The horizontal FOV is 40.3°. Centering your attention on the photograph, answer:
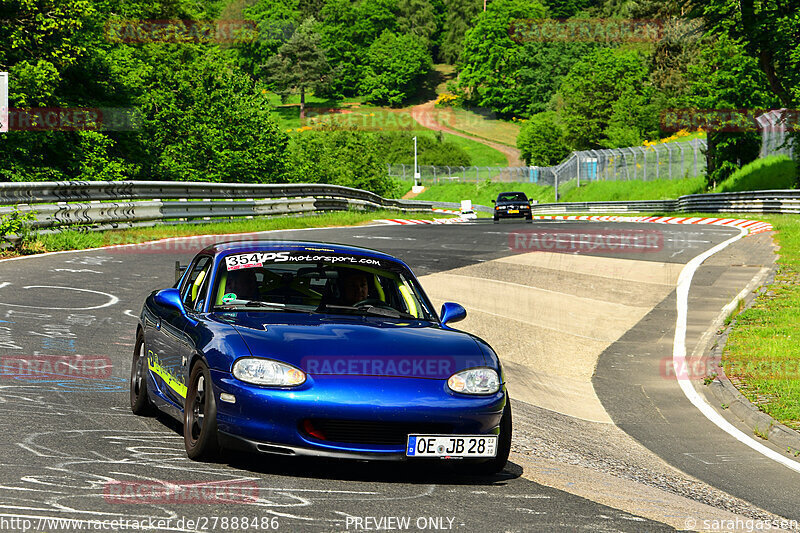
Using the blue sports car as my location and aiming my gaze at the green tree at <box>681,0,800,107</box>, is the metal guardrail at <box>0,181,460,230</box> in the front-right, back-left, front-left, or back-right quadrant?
front-left

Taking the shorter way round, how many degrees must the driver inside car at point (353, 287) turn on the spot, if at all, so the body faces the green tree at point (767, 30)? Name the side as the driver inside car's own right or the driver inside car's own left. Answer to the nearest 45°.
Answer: approximately 90° to the driver inside car's own left

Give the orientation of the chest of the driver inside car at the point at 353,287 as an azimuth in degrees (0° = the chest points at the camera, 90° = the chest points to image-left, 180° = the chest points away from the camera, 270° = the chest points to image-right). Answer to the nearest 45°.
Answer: approximately 315°

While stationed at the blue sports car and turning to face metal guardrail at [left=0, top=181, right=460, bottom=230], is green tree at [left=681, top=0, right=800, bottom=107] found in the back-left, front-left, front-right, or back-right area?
front-right

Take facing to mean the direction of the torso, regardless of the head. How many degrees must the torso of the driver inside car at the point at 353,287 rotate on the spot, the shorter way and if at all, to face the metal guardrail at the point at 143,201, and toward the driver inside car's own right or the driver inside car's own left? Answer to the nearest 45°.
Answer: approximately 135° to the driver inside car's own left

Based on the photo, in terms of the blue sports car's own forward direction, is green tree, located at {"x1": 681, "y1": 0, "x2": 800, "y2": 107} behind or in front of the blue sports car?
behind

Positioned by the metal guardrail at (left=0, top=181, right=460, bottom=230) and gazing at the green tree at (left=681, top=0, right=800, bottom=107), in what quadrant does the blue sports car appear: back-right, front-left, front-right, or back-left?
back-right

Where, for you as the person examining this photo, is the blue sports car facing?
facing the viewer
